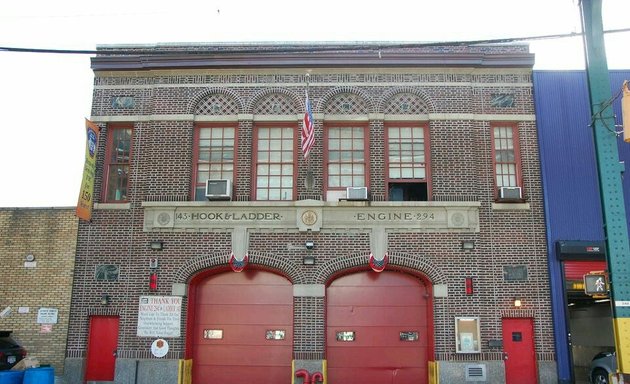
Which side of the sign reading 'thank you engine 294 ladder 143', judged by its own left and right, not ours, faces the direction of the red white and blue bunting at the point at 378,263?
left

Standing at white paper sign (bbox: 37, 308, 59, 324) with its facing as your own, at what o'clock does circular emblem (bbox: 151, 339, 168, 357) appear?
The circular emblem is roughly at 10 o'clock from the white paper sign.

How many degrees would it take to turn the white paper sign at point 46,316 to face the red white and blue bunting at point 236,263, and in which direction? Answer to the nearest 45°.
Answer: approximately 45° to its left

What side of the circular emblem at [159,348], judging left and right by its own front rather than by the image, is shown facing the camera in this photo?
front

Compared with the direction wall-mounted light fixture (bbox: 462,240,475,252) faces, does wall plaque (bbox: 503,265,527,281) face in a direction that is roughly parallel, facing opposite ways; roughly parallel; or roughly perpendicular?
roughly parallel

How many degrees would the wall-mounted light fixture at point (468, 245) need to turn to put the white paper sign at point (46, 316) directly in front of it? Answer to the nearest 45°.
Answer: approximately 90° to its right

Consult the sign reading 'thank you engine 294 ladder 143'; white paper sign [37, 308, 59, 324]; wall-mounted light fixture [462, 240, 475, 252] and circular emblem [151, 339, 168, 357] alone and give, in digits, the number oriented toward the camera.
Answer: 4

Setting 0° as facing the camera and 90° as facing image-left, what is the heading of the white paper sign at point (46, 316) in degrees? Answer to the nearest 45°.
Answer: approximately 0°

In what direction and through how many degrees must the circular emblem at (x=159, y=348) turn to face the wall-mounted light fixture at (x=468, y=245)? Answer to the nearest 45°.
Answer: approximately 90° to its left

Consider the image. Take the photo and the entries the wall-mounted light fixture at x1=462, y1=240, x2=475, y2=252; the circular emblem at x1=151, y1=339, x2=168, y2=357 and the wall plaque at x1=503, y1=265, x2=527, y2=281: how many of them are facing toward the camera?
3

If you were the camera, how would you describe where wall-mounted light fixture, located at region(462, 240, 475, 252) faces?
facing the viewer

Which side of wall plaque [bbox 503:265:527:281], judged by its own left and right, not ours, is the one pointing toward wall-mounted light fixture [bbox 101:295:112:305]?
right

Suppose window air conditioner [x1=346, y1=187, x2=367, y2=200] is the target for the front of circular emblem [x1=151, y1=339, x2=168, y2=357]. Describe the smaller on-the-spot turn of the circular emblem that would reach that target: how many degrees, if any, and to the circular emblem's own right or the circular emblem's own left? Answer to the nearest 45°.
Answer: approximately 90° to the circular emblem's own left

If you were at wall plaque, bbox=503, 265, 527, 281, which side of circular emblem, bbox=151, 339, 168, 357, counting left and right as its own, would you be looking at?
left

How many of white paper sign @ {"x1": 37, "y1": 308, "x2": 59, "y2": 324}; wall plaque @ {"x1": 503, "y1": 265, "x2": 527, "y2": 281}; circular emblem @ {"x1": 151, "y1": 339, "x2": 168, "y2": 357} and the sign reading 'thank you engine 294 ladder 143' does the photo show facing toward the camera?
4

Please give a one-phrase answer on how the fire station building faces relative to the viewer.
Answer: facing the viewer
